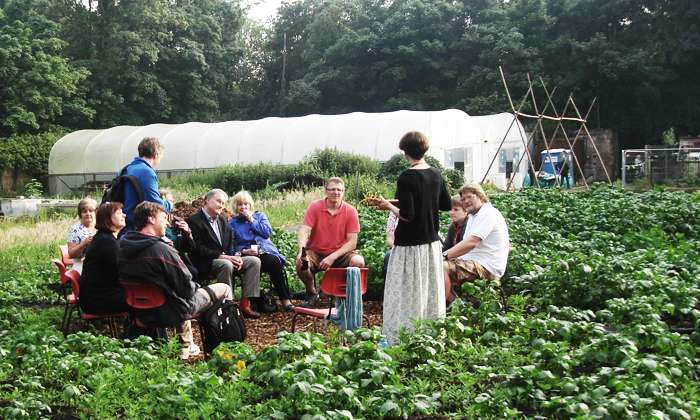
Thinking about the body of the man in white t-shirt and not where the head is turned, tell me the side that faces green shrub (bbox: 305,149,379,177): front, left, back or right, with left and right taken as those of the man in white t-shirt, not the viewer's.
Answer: right

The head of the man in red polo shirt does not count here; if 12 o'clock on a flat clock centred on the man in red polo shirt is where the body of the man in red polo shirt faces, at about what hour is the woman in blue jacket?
The woman in blue jacket is roughly at 4 o'clock from the man in red polo shirt.

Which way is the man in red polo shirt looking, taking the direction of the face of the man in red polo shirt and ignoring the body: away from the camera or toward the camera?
toward the camera

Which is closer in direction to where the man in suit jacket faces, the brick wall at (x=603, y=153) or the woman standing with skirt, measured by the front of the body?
the woman standing with skirt

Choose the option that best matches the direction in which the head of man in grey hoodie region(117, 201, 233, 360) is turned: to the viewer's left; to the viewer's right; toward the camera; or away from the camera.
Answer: to the viewer's right

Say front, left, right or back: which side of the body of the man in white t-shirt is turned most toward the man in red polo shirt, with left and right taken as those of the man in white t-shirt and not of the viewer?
front

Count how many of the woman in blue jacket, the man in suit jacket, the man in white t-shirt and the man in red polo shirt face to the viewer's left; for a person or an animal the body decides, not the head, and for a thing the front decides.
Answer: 1

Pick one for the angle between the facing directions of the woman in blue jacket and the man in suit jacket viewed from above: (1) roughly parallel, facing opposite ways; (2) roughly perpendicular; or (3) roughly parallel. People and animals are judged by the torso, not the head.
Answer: roughly parallel

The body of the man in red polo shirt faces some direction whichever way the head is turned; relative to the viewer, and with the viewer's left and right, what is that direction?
facing the viewer

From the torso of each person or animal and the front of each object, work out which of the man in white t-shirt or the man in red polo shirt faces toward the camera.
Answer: the man in red polo shirt

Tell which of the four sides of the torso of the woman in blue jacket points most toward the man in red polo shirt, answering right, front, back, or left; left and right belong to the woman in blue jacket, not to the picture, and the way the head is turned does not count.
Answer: left

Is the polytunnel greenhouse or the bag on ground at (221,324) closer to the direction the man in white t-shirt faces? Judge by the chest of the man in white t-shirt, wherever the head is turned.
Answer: the bag on ground

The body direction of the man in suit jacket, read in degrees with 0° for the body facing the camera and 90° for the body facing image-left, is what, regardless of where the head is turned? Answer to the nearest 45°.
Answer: approximately 315°

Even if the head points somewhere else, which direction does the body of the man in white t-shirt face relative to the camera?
to the viewer's left

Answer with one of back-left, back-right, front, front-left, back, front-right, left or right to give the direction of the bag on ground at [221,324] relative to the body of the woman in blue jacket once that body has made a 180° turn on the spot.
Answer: back-left
